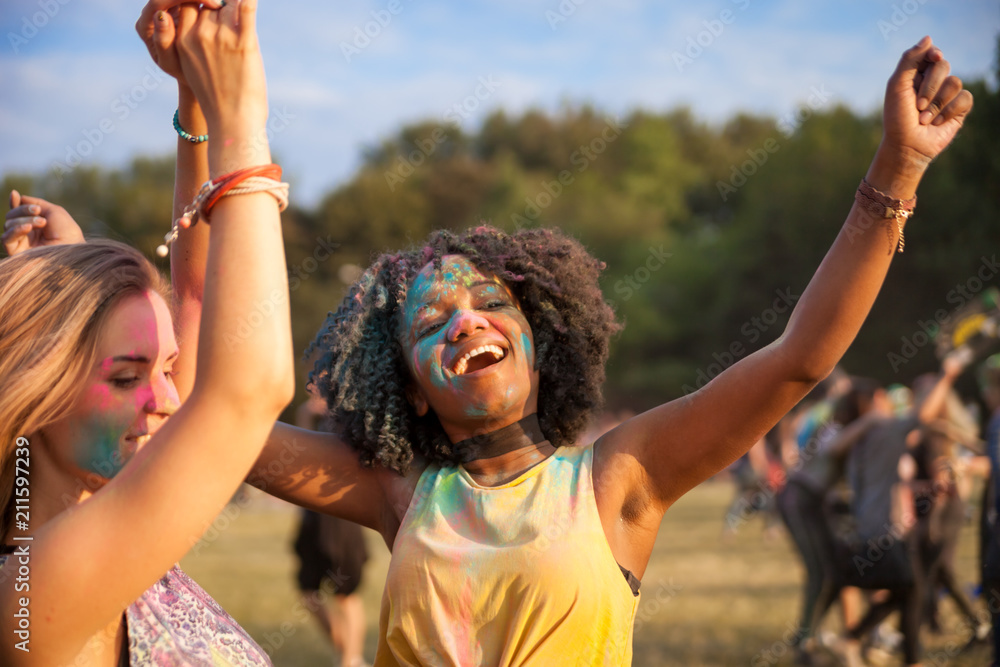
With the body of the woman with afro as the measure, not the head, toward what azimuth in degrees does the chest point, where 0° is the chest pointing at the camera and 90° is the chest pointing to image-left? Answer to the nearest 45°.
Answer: approximately 0°

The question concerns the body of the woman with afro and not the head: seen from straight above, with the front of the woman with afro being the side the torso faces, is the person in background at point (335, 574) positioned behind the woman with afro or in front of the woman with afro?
behind

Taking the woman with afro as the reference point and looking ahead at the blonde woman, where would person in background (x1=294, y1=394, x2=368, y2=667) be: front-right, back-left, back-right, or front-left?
back-right

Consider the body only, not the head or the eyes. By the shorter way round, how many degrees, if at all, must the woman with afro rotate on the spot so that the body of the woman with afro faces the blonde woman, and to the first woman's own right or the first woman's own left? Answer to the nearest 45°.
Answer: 0° — they already face them

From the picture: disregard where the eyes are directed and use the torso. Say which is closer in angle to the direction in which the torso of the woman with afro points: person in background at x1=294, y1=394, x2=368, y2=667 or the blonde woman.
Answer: the blonde woman
